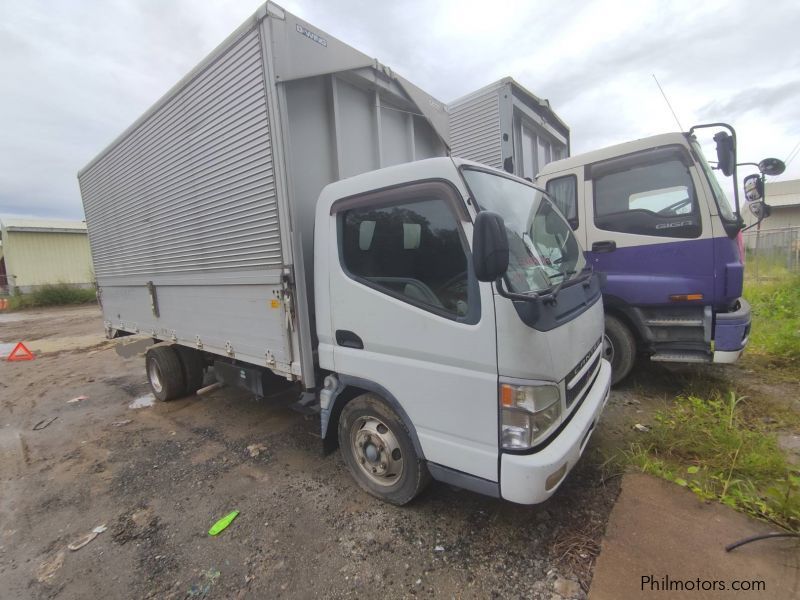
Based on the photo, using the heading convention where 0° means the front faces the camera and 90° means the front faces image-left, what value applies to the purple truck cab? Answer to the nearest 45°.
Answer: approximately 270°

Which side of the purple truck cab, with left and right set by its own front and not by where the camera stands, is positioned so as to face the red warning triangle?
back

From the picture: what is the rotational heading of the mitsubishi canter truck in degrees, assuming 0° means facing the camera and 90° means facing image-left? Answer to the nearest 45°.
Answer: approximately 315°

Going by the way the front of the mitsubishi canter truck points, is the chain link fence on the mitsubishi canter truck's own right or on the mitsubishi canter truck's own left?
on the mitsubishi canter truck's own left

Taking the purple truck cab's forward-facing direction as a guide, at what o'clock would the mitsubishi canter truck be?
The mitsubishi canter truck is roughly at 4 o'clock from the purple truck cab.

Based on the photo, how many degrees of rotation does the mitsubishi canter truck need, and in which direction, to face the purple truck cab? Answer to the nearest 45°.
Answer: approximately 45° to its left

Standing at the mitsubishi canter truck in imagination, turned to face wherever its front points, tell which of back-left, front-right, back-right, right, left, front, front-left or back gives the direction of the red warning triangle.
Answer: back

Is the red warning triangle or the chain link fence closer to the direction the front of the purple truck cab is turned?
the chain link fence

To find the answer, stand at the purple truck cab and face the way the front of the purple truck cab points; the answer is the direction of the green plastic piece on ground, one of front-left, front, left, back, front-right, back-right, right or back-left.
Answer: back-right

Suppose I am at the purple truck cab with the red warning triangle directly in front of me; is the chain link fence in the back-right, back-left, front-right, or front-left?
back-right
